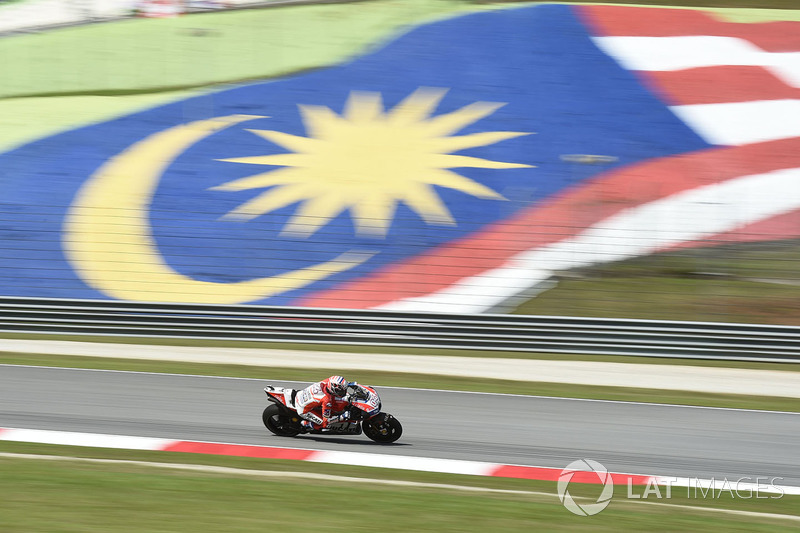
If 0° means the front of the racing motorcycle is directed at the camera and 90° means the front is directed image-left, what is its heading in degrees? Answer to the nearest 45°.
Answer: approximately 270°

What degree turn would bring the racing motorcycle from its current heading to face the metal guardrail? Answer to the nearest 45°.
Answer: approximately 90° to its left
